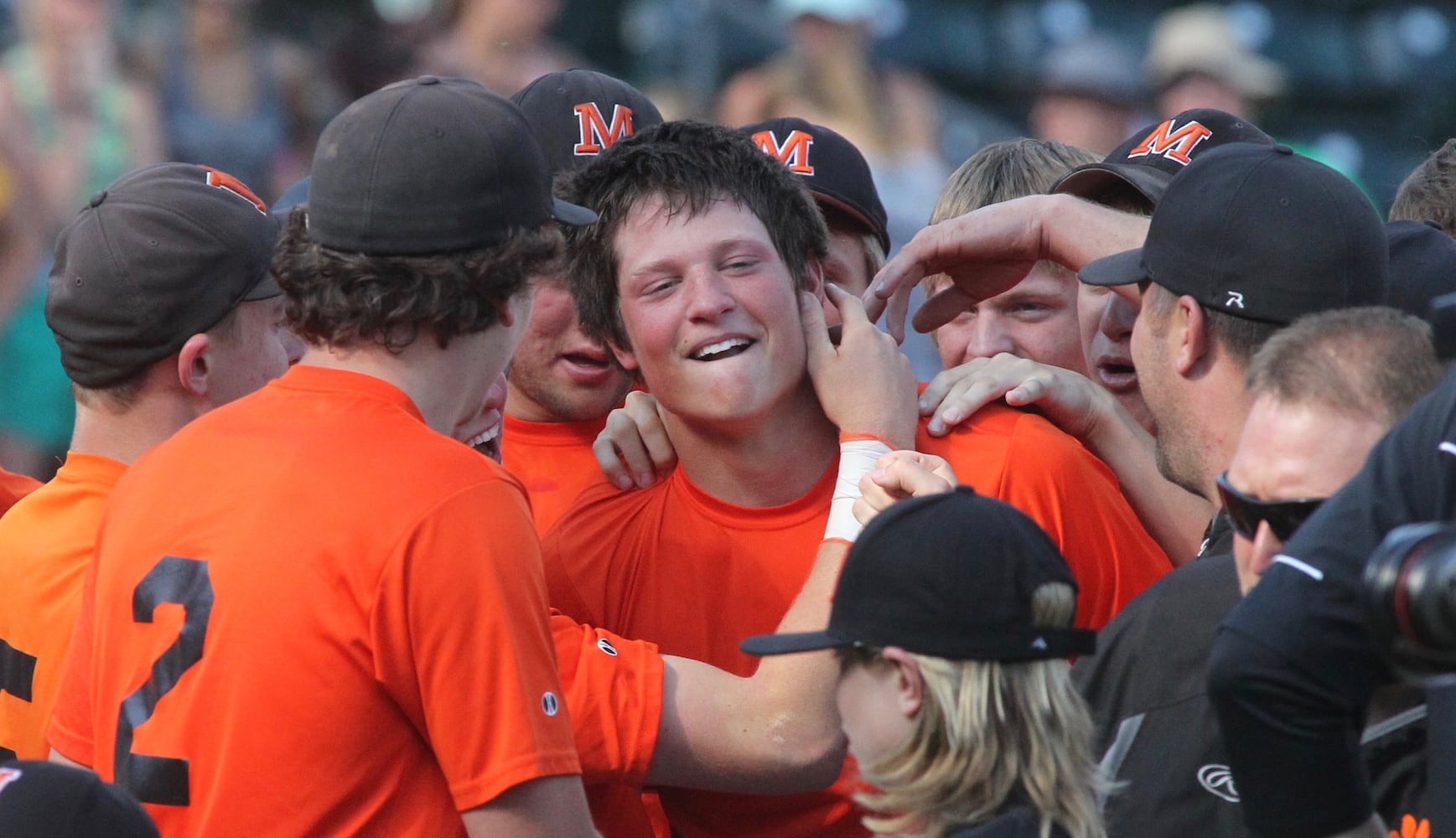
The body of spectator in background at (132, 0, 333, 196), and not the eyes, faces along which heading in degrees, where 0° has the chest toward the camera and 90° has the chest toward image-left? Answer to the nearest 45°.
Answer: approximately 0°

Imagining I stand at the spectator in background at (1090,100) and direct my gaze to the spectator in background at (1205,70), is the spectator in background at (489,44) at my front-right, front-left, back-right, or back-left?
back-left

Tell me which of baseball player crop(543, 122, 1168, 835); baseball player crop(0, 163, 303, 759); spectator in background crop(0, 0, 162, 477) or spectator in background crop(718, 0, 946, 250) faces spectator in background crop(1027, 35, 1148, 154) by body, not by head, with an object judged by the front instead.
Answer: baseball player crop(0, 163, 303, 759)

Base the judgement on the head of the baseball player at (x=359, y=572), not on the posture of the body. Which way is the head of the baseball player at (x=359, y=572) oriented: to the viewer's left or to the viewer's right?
to the viewer's right

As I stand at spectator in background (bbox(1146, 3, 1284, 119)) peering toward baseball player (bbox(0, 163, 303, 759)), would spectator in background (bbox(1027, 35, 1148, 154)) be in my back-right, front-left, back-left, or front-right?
front-right

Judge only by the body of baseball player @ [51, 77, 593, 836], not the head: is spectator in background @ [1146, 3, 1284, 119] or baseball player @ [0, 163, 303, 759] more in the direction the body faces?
the spectator in background

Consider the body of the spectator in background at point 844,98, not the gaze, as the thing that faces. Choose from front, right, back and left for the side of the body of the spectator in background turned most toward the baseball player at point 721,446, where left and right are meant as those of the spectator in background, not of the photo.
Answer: front

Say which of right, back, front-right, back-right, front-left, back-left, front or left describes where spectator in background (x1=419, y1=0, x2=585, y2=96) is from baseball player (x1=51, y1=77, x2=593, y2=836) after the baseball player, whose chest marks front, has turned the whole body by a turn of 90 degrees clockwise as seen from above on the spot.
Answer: back-left

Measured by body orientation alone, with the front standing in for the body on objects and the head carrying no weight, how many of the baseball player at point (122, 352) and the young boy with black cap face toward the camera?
0

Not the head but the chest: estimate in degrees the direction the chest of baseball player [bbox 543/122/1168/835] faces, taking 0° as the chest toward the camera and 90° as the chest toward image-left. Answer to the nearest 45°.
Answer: approximately 0°

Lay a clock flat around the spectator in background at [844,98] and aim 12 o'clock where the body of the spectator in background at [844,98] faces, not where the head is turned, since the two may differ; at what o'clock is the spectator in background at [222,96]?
the spectator in background at [222,96] is roughly at 2 o'clock from the spectator in background at [844,98].

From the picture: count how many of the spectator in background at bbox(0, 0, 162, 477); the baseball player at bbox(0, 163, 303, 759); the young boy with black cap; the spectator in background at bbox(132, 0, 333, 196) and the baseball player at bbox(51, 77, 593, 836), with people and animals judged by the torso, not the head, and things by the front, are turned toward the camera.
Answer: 2

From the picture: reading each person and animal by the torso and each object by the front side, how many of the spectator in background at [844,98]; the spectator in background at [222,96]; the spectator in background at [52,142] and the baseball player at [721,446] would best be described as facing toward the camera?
4
